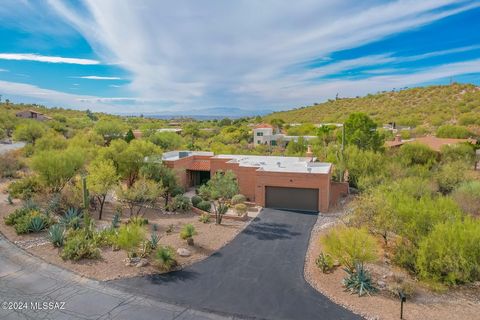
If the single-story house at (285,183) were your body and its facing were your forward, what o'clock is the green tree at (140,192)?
The green tree is roughly at 2 o'clock from the single-story house.

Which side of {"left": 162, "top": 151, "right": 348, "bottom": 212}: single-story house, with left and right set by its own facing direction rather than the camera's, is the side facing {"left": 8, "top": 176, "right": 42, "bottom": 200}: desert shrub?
right

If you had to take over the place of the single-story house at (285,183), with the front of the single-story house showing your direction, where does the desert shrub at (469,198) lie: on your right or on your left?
on your left

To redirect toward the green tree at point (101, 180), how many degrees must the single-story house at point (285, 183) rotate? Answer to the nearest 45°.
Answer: approximately 45° to its right

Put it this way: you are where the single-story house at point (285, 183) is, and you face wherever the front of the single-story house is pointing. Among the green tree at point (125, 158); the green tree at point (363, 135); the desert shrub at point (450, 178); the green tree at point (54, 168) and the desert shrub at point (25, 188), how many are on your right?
3

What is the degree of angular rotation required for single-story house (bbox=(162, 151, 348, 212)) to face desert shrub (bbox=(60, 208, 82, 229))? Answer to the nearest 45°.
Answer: approximately 45° to its right

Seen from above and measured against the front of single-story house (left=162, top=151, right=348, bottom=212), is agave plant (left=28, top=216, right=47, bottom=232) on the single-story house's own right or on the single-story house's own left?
on the single-story house's own right

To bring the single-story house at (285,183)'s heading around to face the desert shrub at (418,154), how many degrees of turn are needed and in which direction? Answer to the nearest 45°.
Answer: approximately 135° to its left

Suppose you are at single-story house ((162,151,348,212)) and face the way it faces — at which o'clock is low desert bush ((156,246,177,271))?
The low desert bush is roughly at 1 o'clock from the single-story house.

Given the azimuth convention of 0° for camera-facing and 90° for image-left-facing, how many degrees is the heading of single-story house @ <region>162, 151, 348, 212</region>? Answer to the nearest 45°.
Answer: approximately 0°

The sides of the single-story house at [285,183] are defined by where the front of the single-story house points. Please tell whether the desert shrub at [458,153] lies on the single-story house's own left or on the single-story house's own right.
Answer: on the single-story house's own left
